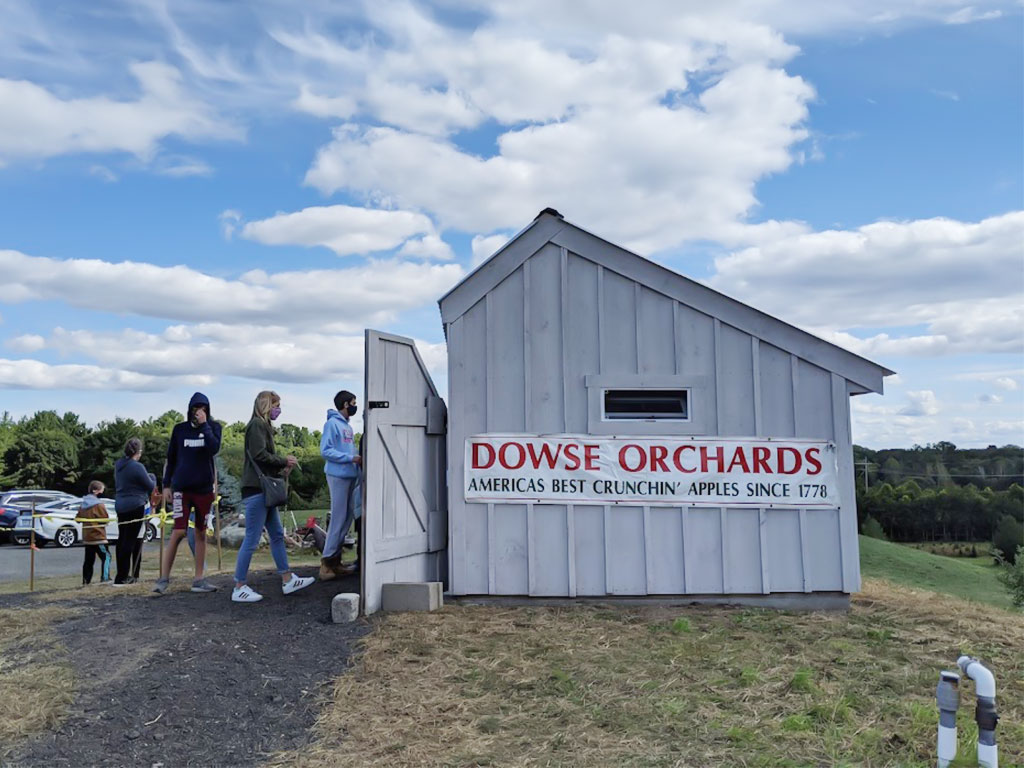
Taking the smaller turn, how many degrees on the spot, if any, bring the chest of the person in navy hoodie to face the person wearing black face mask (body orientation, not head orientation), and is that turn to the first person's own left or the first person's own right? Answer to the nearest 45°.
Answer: approximately 45° to the first person's own left

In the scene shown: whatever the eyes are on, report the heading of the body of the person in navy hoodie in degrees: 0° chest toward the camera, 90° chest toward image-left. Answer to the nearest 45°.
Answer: approximately 0°

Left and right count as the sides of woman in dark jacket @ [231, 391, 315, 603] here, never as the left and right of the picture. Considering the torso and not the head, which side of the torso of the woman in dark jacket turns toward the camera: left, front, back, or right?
right

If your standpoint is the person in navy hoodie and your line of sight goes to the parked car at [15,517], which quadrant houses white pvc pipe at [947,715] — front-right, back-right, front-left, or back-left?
back-right

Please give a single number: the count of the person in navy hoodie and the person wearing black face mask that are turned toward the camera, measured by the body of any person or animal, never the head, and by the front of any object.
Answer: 1

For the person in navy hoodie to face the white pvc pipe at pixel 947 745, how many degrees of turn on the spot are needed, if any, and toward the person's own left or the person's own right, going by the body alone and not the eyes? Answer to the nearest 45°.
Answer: approximately 45° to the person's own left

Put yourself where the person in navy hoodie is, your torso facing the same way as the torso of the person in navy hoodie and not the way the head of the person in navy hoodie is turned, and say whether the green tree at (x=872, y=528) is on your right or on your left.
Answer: on your left

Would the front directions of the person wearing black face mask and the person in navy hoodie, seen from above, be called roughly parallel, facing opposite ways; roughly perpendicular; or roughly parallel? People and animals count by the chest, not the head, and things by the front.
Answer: roughly perpendicular

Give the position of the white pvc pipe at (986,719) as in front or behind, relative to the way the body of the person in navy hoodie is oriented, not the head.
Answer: in front

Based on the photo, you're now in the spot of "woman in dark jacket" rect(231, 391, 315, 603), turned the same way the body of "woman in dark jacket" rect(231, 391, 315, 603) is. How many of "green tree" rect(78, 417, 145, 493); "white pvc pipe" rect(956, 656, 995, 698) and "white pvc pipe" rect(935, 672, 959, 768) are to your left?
1

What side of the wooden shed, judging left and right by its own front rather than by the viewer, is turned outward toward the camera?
left
